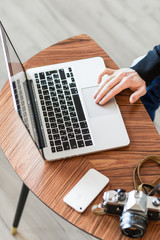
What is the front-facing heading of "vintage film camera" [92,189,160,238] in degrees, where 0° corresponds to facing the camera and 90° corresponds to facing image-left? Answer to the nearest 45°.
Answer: approximately 0°

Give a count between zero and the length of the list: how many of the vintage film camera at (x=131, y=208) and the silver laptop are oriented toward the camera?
1

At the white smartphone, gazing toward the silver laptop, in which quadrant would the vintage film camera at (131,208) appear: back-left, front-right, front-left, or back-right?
back-right

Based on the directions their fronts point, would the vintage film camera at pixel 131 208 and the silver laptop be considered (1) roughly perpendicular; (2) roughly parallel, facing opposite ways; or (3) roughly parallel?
roughly perpendicular

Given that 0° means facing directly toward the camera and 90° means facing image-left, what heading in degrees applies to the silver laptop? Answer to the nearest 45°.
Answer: approximately 270°
